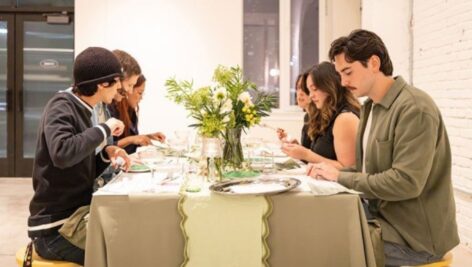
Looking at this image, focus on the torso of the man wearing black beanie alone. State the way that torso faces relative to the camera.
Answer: to the viewer's right

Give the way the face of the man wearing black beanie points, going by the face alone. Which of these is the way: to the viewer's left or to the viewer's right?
to the viewer's right

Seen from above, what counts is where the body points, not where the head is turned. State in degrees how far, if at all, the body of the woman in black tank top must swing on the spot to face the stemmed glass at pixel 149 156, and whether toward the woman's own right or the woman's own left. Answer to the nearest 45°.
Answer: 0° — they already face it

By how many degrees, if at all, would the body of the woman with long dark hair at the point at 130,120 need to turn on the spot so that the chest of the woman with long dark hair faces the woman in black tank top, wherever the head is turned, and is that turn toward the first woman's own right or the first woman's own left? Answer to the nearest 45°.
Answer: approximately 45° to the first woman's own right

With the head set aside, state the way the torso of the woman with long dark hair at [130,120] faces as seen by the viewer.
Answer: to the viewer's right

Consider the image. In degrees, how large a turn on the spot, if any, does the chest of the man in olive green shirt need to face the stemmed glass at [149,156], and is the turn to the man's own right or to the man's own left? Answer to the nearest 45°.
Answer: approximately 45° to the man's own right

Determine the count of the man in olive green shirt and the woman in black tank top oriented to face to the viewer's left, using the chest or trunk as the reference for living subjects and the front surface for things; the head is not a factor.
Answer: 2

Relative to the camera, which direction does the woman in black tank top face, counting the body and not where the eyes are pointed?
to the viewer's left

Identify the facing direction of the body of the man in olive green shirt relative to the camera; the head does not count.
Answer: to the viewer's left

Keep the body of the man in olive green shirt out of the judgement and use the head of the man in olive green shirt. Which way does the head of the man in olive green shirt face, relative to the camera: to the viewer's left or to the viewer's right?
to the viewer's left
